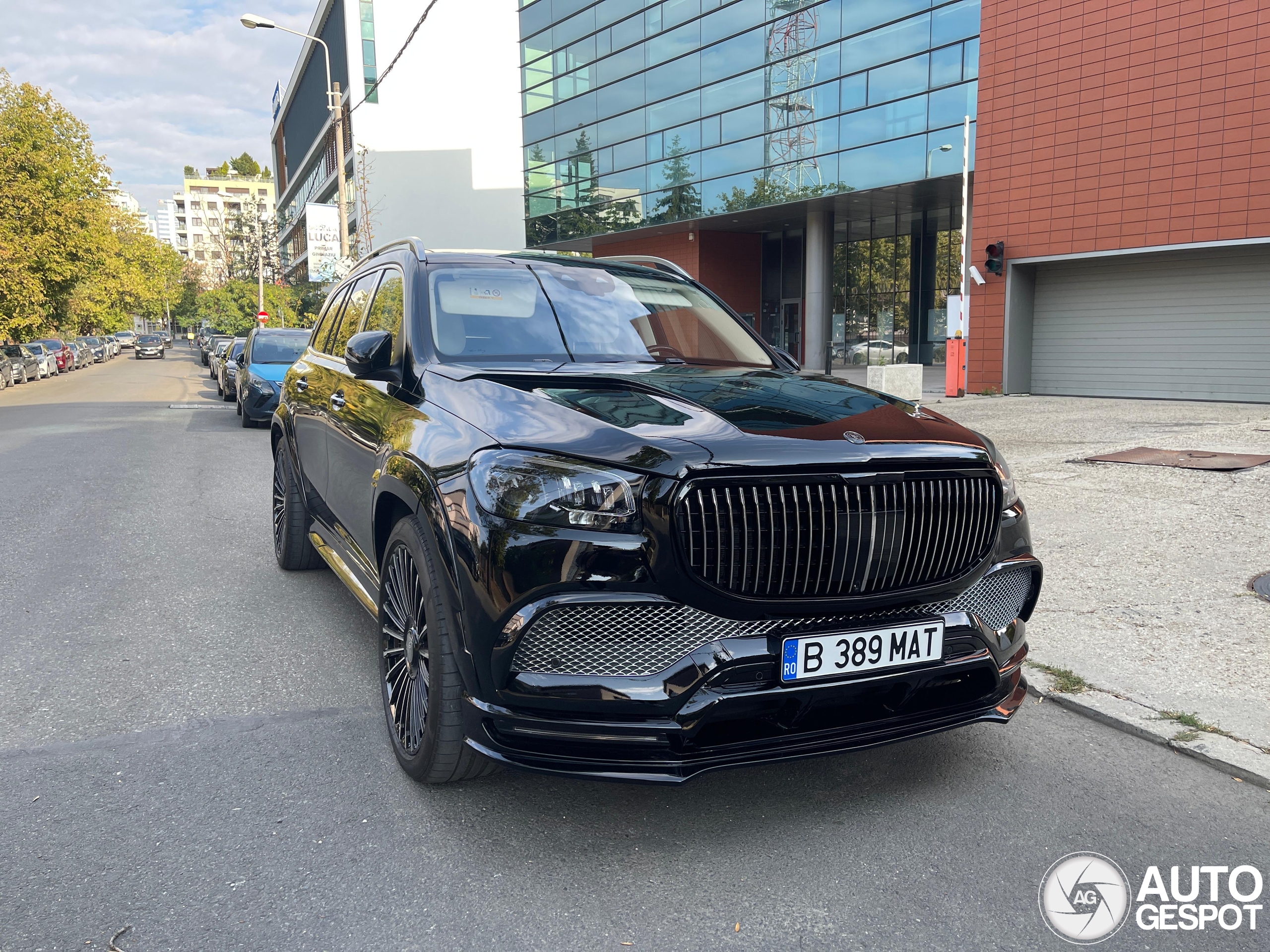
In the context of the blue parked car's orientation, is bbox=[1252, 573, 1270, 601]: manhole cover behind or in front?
in front

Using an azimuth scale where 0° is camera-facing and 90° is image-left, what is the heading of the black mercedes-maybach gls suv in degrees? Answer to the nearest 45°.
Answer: approximately 315°

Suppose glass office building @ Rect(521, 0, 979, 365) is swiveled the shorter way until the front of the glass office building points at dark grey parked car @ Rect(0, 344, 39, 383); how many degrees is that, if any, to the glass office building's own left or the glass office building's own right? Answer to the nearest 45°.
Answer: approximately 45° to the glass office building's own right

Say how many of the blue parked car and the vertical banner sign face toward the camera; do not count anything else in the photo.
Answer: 2

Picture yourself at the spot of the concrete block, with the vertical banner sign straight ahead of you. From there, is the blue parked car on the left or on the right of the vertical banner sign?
left

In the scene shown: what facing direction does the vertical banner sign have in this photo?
toward the camera

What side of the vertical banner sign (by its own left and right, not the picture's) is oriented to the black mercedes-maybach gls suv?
front

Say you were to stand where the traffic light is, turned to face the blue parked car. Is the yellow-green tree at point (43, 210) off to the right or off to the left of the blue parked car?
right

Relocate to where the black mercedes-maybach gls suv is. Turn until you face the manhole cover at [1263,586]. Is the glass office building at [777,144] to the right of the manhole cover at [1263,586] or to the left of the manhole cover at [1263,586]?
left

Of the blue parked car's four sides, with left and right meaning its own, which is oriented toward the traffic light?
left

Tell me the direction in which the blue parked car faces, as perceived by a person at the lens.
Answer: facing the viewer

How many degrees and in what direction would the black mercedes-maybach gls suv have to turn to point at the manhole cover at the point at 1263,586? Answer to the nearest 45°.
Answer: approximately 90° to its left

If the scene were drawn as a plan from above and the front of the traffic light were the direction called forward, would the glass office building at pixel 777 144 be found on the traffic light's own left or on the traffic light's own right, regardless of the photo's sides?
on the traffic light's own right
